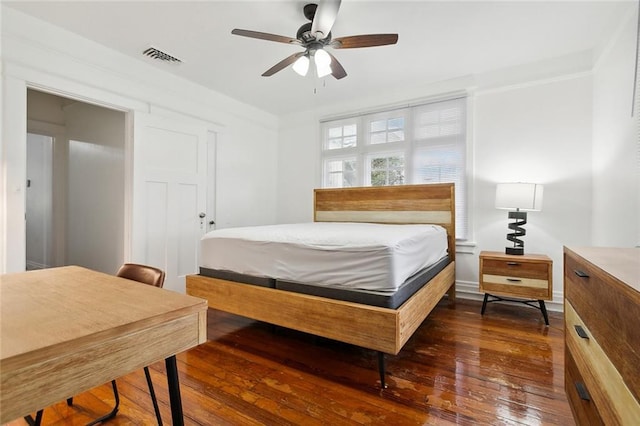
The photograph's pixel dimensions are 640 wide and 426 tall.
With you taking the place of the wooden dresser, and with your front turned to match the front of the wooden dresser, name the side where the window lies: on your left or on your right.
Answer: on your right

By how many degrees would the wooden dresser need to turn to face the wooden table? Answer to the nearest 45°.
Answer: approximately 45° to its left

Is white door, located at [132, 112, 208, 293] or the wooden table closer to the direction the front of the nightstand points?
the wooden table

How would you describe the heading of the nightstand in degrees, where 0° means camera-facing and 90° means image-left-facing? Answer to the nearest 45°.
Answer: approximately 0°

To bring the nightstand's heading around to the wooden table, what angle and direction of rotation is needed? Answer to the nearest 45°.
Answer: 0° — it already faces it

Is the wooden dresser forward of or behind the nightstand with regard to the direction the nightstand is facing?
forward

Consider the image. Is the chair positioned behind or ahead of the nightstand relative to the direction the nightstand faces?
ahead

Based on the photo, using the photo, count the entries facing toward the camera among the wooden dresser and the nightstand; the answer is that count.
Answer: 1

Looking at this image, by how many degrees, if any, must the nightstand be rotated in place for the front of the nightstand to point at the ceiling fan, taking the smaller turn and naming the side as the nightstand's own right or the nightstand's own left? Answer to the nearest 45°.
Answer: approximately 45° to the nightstand's own right

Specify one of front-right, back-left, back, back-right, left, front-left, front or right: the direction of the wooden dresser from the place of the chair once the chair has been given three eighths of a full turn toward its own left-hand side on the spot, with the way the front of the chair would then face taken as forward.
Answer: front-right

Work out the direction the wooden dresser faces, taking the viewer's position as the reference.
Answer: facing to the left of the viewer
